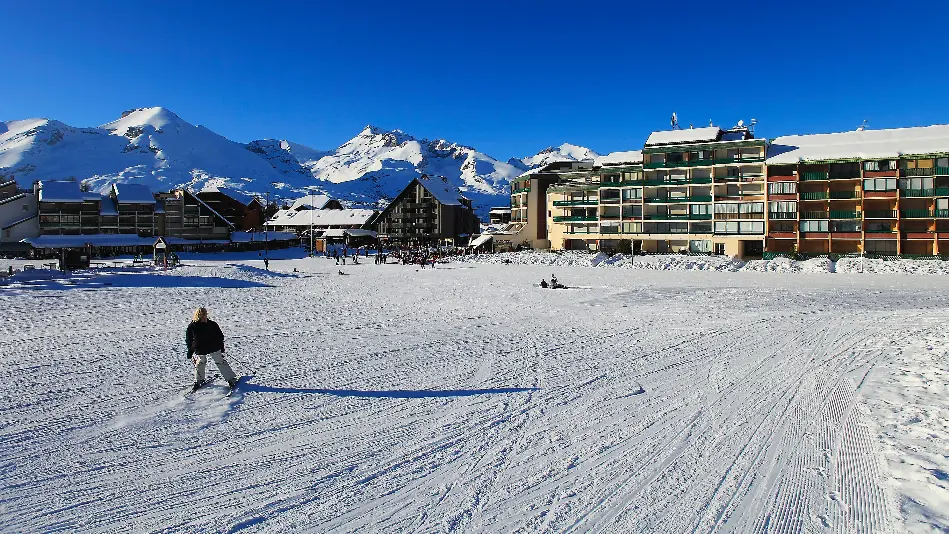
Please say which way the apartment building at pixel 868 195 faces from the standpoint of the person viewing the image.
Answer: facing the viewer

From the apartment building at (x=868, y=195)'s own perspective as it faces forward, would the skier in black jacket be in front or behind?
in front
